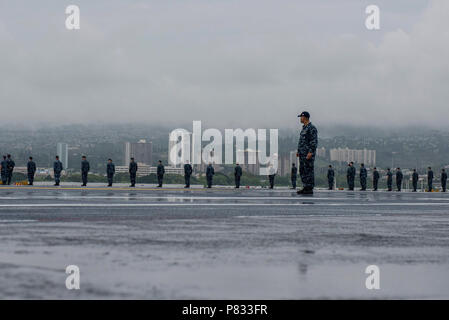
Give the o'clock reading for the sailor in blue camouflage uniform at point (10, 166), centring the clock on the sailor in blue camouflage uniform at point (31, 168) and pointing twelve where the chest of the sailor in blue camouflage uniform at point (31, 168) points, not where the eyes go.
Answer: the sailor in blue camouflage uniform at point (10, 166) is roughly at 9 o'clock from the sailor in blue camouflage uniform at point (31, 168).

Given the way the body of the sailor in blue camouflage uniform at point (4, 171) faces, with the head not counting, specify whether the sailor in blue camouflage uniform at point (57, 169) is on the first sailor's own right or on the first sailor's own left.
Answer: on the first sailor's own right

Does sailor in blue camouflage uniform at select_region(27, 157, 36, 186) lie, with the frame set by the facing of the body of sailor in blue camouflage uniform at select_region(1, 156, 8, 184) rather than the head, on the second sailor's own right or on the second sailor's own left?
on the second sailor's own right

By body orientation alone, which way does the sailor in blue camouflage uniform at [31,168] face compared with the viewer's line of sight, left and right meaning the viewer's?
facing away from the viewer

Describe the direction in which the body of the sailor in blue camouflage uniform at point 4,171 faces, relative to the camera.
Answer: away from the camera

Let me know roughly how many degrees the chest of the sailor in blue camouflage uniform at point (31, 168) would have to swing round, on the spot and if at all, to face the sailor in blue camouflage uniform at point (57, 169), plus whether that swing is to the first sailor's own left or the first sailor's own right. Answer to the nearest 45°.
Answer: approximately 135° to the first sailor's own right

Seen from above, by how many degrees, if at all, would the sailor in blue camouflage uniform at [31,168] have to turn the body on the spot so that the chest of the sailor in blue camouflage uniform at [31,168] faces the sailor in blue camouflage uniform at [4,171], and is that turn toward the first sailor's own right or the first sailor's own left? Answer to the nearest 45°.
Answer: approximately 90° to the first sailor's own left

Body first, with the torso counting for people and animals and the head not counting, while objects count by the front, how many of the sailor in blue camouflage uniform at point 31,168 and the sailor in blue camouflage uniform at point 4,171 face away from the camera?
2

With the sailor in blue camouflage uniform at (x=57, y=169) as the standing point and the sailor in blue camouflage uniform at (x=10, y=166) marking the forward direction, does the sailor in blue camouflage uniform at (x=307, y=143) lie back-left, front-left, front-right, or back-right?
back-left
